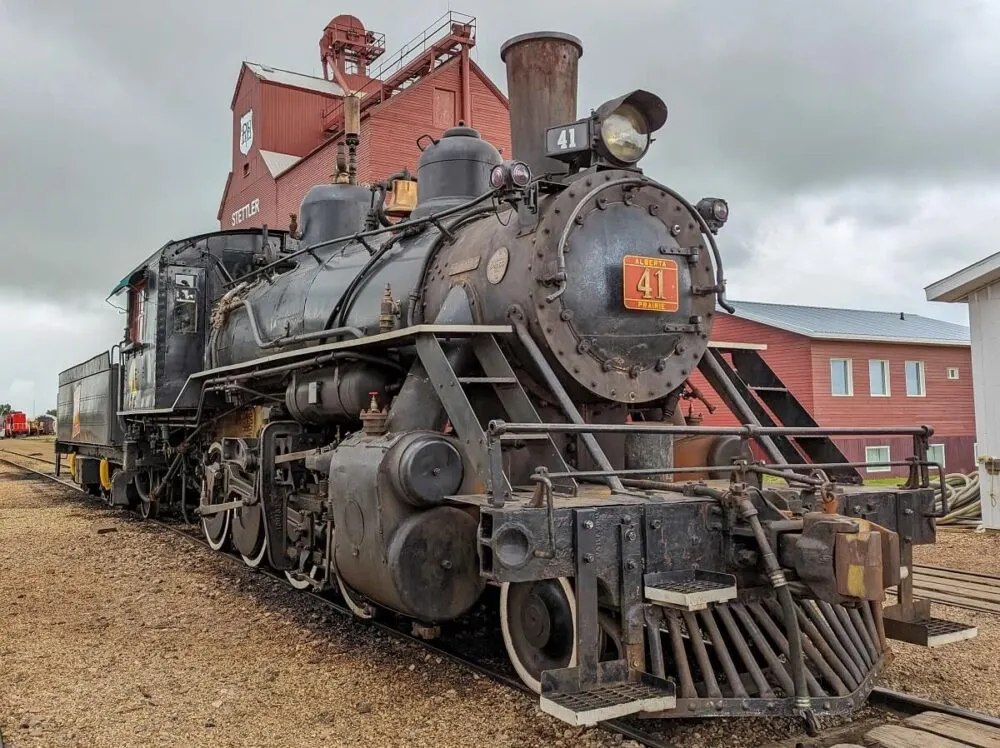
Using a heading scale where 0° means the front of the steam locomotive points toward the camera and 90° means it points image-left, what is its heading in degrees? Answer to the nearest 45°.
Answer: approximately 315°

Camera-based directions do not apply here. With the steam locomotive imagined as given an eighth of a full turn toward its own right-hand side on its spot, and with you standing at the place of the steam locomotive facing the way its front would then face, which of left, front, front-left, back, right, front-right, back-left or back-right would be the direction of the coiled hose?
back-left

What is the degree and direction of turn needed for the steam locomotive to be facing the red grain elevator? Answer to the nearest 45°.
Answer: approximately 135° to its left

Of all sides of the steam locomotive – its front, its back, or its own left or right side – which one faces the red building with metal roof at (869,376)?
left

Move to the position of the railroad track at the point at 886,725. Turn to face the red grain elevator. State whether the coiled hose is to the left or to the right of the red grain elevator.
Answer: right
